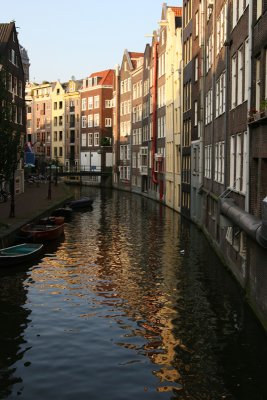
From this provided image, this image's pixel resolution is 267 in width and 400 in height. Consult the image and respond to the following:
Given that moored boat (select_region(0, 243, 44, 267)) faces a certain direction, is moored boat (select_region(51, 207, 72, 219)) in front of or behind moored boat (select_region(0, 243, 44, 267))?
in front

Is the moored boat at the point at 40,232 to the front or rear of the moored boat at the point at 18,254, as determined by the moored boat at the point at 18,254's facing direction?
to the front

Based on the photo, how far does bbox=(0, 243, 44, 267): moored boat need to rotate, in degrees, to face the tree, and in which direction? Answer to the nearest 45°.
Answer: approximately 45° to its left

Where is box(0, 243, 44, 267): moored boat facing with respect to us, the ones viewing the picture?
facing away from the viewer and to the right of the viewer
